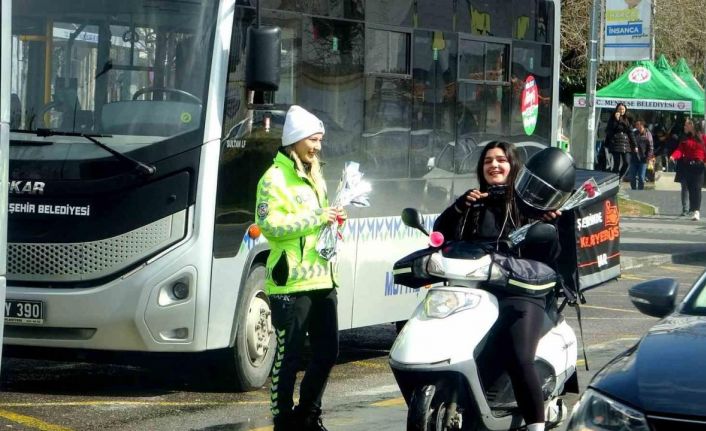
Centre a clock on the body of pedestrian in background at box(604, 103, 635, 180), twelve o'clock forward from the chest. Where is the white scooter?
The white scooter is roughly at 12 o'clock from the pedestrian in background.

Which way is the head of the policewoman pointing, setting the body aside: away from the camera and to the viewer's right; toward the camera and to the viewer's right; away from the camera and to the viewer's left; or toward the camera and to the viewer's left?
toward the camera and to the viewer's right

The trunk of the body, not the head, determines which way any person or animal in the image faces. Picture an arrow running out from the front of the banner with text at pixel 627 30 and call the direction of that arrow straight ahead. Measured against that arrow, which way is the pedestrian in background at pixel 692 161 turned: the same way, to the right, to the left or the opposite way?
the same way

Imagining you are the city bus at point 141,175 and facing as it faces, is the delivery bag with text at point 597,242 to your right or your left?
on your left

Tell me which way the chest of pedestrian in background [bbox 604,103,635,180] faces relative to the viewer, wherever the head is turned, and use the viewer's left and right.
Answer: facing the viewer

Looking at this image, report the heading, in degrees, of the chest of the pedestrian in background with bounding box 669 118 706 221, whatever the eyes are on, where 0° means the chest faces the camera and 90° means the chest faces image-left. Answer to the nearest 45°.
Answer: approximately 0°

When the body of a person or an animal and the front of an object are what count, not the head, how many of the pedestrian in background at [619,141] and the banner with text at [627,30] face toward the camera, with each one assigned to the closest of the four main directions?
2

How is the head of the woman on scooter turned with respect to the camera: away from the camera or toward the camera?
toward the camera

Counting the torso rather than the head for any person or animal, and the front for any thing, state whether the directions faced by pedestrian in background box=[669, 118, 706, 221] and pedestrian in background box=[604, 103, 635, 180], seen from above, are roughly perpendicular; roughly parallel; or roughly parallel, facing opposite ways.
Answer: roughly parallel

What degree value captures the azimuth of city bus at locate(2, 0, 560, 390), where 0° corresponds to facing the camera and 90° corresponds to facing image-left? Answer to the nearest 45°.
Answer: approximately 45°

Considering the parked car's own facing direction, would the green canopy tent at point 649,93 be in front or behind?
behind

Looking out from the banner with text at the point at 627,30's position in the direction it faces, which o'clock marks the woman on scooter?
The woman on scooter is roughly at 12 o'clock from the banner with text.

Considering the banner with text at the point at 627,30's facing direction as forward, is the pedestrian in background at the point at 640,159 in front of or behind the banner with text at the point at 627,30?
behind

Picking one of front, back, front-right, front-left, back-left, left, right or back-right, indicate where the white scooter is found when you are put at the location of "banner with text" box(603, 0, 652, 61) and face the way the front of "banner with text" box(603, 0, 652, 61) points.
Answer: front
